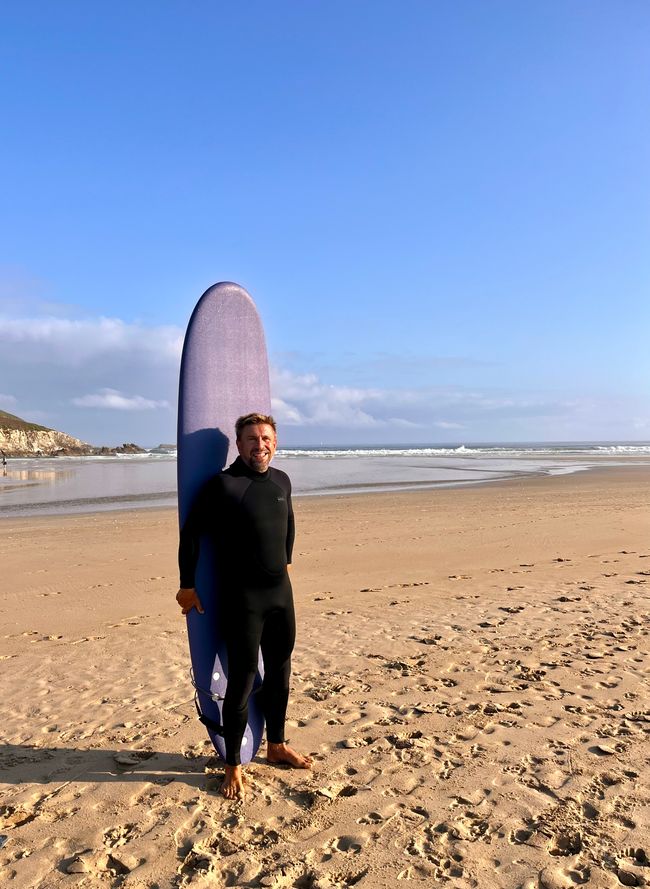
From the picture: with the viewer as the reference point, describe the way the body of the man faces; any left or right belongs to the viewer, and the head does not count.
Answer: facing the viewer and to the right of the viewer
